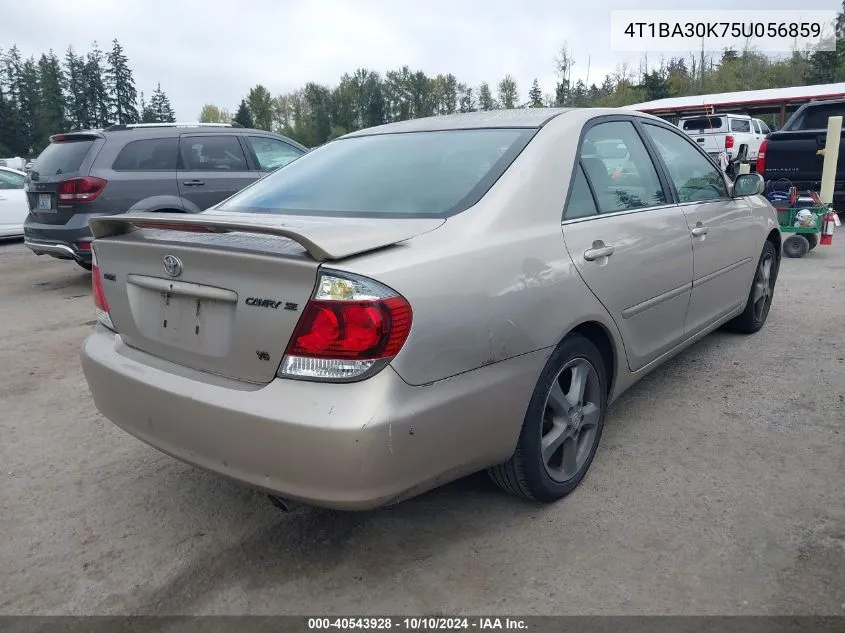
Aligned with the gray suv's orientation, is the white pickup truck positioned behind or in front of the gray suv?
in front

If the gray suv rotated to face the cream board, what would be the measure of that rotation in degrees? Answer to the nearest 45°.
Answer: approximately 45° to its right

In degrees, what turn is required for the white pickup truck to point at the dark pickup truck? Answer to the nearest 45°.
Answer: approximately 135° to its right

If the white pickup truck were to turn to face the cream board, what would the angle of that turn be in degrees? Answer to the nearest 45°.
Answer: approximately 135° to its right

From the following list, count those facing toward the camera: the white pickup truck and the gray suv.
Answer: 0

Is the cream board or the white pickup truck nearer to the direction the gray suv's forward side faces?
the white pickup truck

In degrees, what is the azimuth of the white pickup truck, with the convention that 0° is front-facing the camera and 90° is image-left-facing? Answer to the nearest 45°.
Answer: approximately 225°

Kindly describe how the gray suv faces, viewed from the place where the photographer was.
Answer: facing away from the viewer and to the right of the viewer
